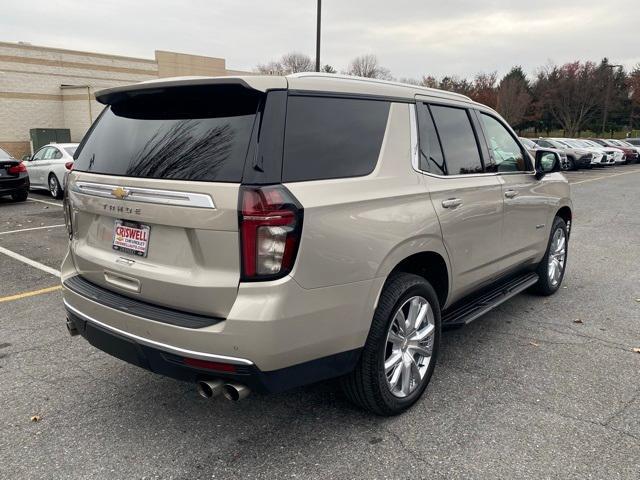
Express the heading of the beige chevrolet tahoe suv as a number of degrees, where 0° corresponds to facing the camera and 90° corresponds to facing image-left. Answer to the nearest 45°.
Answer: approximately 225°

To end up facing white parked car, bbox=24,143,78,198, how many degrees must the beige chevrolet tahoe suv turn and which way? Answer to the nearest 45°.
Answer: approximately 90° to its left

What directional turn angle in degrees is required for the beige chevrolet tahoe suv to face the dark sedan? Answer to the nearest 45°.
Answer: approximately 90° to its left
